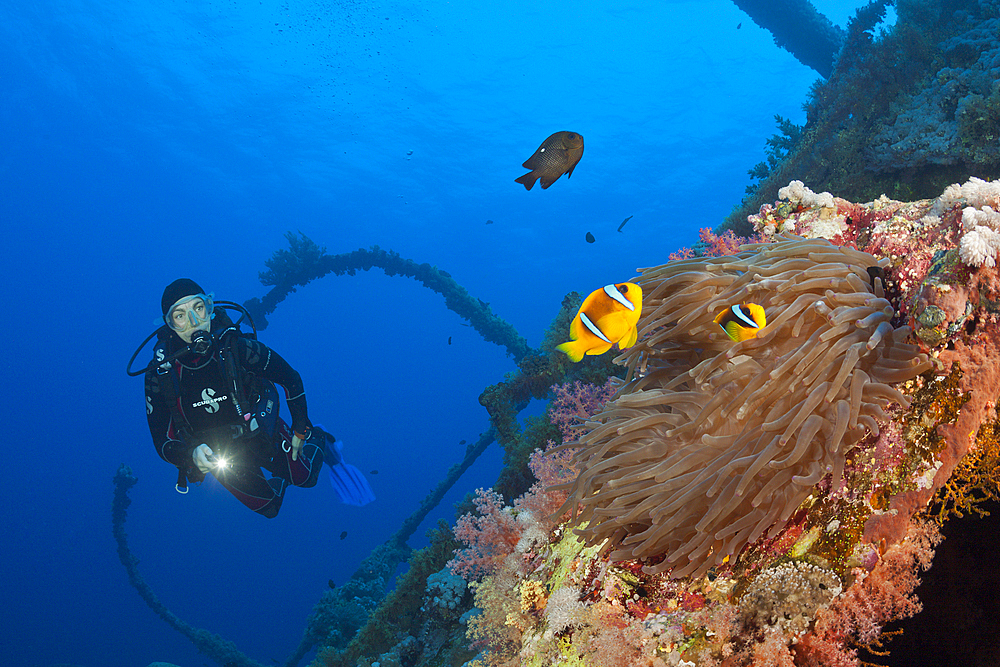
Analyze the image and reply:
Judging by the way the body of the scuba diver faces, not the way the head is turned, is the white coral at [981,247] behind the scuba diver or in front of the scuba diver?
in front

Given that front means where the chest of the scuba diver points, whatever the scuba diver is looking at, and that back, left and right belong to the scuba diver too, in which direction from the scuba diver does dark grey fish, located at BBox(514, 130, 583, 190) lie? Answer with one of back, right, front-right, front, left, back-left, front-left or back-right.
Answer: front-left

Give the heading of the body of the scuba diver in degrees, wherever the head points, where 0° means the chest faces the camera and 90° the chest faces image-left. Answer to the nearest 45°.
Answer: approximately 0°

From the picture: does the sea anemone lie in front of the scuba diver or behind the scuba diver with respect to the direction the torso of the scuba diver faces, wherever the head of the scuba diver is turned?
in front

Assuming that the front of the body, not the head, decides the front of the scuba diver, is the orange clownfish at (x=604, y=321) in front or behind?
in front
